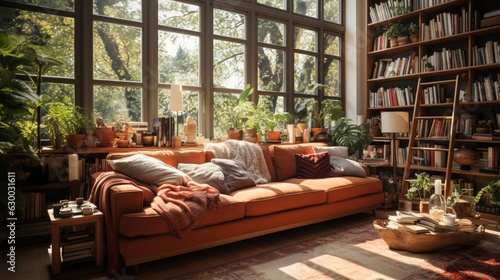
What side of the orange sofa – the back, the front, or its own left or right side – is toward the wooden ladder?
left

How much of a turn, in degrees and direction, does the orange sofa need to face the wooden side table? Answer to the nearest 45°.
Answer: approximately 90° to its right

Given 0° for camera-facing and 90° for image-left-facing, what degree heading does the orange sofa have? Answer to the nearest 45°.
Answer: approximately 315°

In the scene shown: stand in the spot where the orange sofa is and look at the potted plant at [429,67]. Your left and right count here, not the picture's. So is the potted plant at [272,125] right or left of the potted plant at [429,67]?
left

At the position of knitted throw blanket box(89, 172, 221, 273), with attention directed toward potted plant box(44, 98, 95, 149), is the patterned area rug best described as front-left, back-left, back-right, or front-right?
back-right

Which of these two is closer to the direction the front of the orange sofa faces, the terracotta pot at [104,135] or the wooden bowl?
the wooden bowl

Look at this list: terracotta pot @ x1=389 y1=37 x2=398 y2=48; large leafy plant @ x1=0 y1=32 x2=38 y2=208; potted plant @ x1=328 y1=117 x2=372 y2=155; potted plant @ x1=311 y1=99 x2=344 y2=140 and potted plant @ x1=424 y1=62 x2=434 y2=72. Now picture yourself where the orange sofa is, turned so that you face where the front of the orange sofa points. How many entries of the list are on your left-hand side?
4

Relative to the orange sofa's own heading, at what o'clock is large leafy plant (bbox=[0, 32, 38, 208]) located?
The large leafy plant is roughly at 4 o'clock from the orange sofa.
